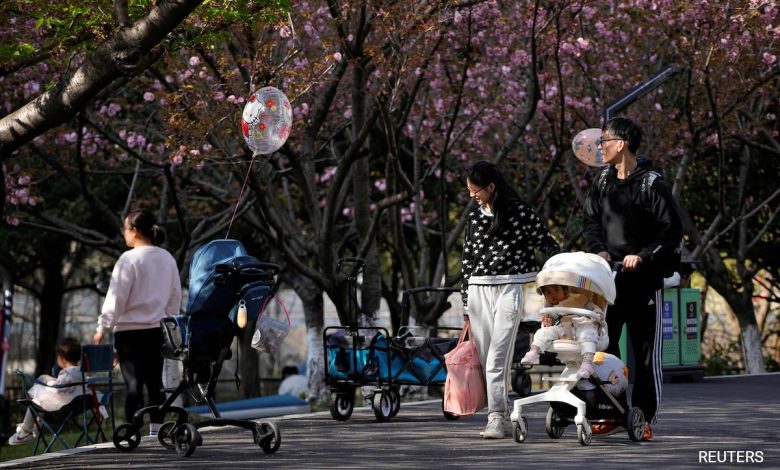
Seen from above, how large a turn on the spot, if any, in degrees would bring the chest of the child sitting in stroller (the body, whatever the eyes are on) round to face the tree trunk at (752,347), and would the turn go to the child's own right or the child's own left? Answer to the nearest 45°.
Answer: approximately 135° to the child's own right

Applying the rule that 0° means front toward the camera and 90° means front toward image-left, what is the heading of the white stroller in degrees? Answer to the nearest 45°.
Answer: approximately 45°

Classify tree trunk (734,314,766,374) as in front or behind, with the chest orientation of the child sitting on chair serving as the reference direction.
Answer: behind

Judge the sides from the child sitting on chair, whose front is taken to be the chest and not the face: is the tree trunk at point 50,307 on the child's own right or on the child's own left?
on the child's own right

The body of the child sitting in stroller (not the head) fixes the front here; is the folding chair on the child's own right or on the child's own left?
on the child's own right

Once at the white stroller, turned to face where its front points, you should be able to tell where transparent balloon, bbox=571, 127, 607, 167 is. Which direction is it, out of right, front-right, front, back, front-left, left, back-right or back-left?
back-right

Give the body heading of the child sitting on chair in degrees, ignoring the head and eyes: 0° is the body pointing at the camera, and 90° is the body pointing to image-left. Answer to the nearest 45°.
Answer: approximately 90°

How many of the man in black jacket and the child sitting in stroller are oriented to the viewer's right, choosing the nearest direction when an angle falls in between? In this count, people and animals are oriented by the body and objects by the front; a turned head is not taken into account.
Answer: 0

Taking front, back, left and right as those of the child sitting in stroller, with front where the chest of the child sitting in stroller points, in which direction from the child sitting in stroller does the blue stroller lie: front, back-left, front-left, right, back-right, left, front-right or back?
front-right

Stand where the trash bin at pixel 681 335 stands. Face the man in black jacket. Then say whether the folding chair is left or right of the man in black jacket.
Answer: right
